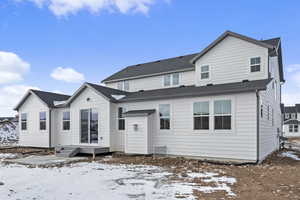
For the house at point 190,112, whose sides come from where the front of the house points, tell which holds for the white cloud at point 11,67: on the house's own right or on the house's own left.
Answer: on the house's own left

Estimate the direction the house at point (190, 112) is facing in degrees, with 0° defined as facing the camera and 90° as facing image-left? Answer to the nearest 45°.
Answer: approximately 225°

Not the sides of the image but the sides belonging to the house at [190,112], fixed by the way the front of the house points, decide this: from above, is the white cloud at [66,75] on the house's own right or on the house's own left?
on the house's own left
